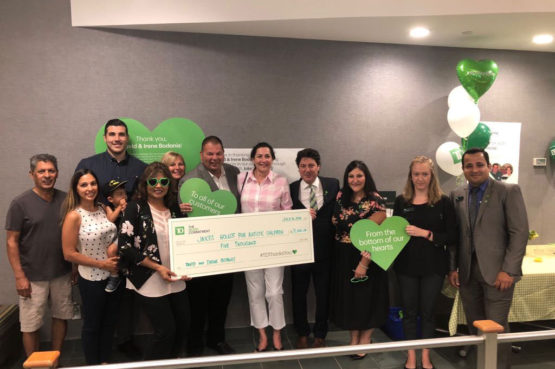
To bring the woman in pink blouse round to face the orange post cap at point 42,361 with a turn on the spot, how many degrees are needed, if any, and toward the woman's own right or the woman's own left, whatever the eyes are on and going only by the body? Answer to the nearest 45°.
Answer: approximately 45° to the woman's own right

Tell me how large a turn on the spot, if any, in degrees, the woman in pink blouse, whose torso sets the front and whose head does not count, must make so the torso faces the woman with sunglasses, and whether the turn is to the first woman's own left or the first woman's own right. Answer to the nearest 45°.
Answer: approximately 45° to the first woman's own right

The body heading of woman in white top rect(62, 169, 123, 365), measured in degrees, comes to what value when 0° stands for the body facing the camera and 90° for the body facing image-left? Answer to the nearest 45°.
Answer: approximately 315°

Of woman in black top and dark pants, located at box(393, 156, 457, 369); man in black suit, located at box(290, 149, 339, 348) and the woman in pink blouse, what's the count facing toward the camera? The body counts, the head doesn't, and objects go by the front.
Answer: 3

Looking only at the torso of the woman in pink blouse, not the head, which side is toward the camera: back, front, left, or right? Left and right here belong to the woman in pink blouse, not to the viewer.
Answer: front

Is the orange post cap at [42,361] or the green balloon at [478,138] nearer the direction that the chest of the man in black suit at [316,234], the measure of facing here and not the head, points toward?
the orange post cap

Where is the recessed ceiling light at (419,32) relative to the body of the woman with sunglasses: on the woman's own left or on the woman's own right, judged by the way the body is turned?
on the woman's own left

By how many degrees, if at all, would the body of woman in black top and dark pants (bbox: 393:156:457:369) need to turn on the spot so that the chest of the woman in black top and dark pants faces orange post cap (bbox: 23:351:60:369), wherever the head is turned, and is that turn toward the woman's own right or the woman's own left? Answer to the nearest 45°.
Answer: approximately 45° to the woman's own right

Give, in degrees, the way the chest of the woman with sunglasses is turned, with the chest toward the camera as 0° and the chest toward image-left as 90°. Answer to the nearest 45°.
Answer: approximately 315°

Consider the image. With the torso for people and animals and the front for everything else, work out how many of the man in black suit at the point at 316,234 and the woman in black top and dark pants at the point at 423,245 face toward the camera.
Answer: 2
